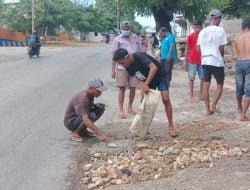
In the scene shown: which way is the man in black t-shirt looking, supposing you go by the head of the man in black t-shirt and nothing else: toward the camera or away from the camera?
toward the camera

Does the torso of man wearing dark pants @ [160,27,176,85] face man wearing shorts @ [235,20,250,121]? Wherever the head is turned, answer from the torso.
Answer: no

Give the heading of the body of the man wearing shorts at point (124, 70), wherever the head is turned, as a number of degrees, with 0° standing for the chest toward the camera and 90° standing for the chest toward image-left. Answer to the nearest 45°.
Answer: approximately 0°

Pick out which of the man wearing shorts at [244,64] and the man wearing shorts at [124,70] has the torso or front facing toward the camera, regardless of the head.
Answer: the man wearing shorts at [124,70]

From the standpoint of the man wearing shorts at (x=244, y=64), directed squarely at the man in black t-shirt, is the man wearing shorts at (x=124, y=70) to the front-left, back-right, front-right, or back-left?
front-right

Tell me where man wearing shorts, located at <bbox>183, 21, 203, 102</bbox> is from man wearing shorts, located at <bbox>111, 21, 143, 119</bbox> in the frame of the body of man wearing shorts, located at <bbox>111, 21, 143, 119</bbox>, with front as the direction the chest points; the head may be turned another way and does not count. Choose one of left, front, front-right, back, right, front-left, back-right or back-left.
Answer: back-left

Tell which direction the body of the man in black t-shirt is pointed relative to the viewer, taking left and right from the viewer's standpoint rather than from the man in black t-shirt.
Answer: facing the viewer and to the left of the viewer

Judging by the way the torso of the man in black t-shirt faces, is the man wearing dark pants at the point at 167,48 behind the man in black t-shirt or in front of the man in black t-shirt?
behind

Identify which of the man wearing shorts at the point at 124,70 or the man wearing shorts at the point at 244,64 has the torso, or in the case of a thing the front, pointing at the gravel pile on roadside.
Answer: the man wearing shorts at the point at 124,70

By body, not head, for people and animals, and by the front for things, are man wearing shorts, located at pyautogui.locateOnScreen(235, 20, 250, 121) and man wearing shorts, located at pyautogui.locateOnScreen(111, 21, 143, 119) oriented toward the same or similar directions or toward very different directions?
very different directions

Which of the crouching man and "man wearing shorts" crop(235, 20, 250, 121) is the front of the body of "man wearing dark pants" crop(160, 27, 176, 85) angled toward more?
the crouching man

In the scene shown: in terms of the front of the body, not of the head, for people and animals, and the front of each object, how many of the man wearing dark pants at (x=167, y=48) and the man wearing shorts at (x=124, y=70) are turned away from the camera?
0
